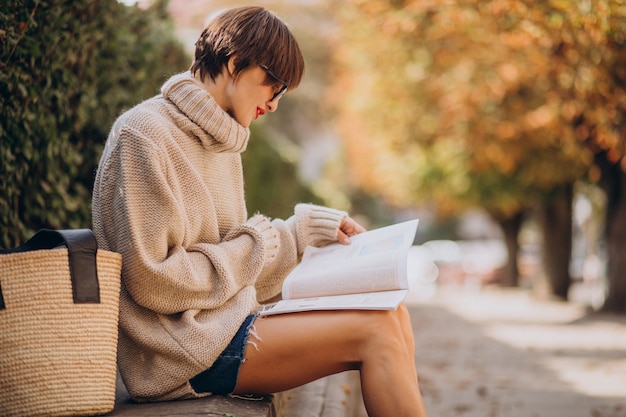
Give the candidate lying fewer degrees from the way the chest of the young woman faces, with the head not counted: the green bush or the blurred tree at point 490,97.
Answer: the blurred tree

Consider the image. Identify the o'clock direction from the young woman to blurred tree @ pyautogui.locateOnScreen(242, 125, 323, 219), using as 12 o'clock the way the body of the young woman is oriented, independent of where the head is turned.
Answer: The blurred tree is roughly at 9 o'clock from the young woman.

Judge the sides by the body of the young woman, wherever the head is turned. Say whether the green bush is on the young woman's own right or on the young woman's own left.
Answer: on the young woman's own left

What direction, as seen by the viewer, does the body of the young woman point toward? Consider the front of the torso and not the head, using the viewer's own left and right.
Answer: facing to the right of the viewer

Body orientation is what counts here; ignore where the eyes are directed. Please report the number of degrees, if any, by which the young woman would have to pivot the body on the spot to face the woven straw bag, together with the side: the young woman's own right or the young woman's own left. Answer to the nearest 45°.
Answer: approximately 135° to the young woman's own right

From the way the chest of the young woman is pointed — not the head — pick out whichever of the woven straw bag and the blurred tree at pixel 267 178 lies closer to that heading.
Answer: the blurred tree

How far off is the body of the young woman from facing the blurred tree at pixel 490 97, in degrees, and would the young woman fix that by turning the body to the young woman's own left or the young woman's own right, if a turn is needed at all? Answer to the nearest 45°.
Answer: approximately 90° to the young woman's own left

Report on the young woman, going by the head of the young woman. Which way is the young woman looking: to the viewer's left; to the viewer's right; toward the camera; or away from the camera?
to the viewer's right
